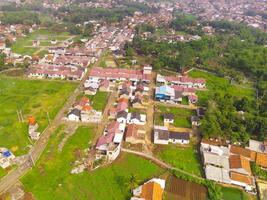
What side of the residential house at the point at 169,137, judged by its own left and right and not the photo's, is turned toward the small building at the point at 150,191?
front

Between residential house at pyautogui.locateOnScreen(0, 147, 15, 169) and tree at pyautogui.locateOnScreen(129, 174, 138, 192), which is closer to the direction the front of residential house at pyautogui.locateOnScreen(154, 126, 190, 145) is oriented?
the tree

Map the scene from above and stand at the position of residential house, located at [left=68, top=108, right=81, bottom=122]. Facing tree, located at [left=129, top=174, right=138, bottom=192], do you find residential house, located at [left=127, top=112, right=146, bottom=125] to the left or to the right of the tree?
left

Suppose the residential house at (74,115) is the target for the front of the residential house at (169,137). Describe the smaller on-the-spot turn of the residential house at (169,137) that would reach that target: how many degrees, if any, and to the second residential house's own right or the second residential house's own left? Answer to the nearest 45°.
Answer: approximately 90° to the second residential house's own right

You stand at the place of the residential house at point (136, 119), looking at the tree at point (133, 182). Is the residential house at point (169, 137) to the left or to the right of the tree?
left

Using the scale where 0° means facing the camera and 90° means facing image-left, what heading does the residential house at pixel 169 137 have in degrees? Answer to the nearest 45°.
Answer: approximately 0°

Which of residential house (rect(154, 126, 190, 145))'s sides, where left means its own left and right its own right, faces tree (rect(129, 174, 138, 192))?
front

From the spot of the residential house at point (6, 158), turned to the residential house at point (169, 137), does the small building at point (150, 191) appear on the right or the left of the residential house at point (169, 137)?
right

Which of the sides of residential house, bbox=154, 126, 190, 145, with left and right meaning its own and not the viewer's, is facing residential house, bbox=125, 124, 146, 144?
right

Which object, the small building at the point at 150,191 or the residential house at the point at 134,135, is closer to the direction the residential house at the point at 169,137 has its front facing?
the small building

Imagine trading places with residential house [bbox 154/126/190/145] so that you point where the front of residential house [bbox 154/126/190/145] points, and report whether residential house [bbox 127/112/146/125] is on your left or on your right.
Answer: on your right
